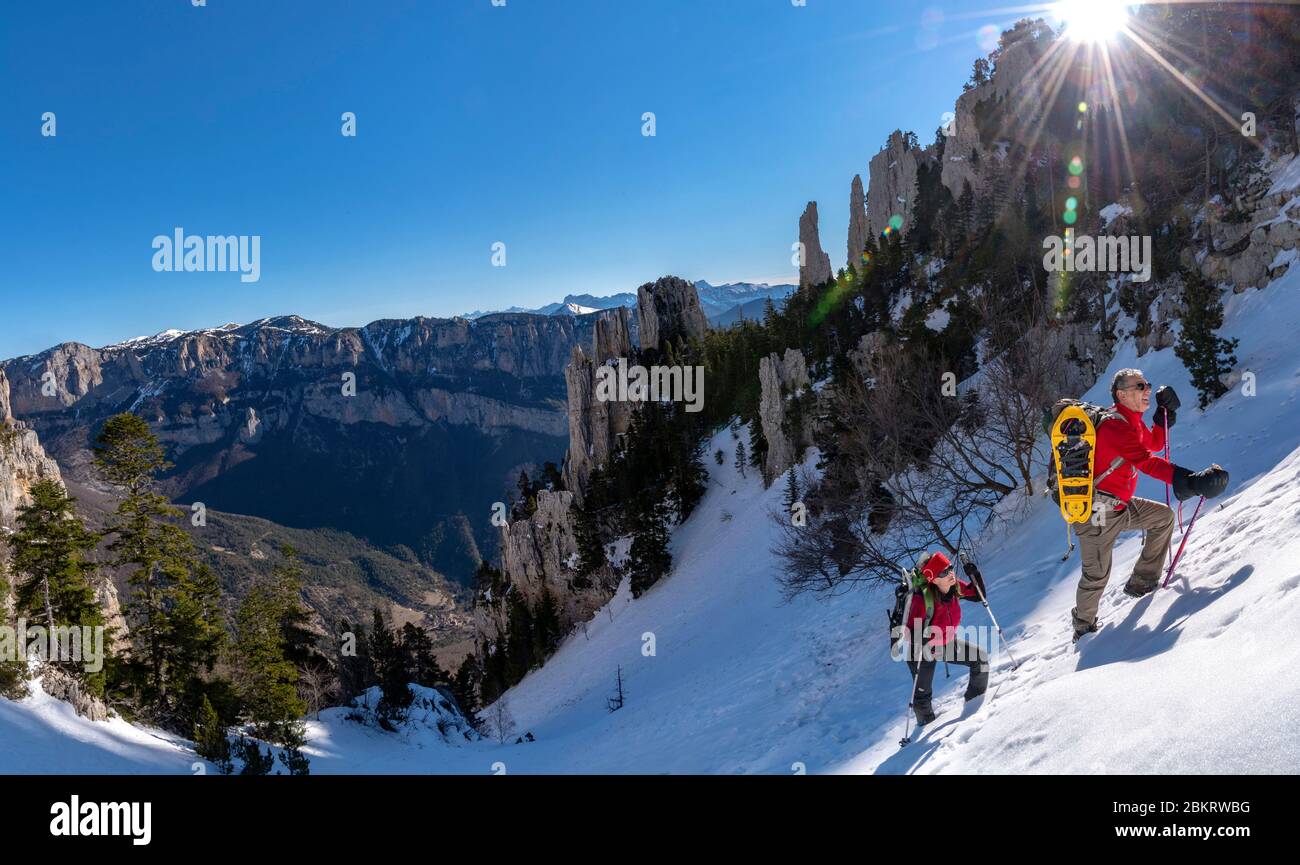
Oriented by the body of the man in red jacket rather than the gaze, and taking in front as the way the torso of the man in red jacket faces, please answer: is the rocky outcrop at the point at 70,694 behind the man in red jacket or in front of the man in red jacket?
behind

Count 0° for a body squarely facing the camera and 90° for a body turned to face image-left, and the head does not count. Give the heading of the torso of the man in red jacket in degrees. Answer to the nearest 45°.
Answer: approximately 270°

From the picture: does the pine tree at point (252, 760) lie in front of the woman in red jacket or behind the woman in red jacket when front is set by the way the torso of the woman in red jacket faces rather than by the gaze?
behind

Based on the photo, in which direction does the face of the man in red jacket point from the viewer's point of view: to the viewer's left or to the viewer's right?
to the viewer's right

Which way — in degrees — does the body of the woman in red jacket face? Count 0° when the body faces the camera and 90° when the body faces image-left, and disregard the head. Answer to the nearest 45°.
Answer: approximately 315°

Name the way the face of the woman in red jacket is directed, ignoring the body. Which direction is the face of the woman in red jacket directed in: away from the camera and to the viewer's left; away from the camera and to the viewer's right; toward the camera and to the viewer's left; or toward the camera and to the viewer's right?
toward the camera and to the viewer's right
